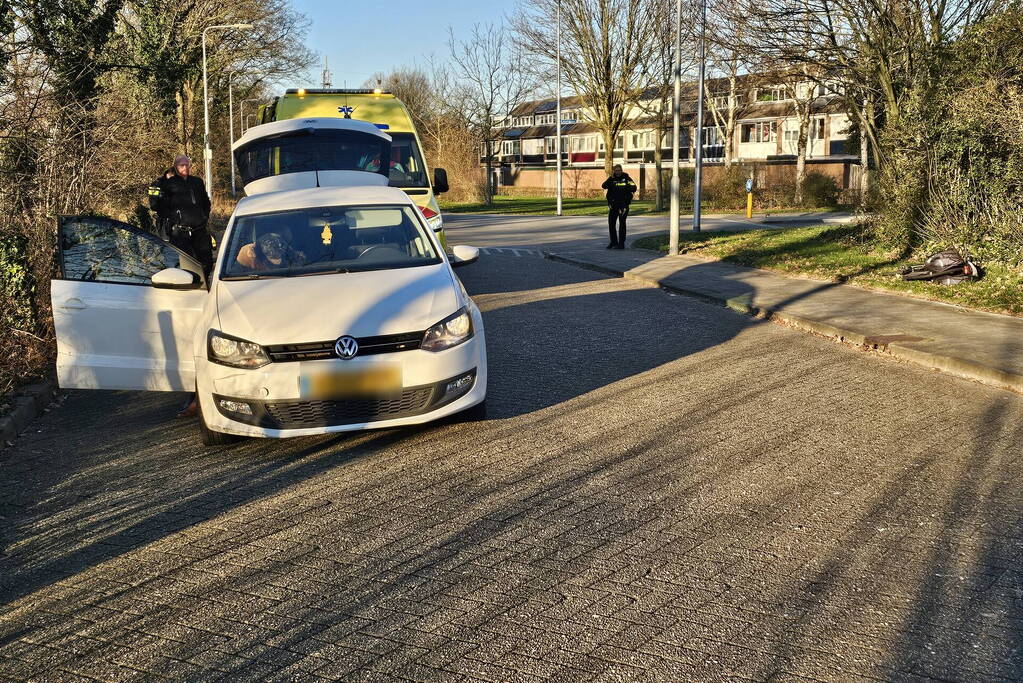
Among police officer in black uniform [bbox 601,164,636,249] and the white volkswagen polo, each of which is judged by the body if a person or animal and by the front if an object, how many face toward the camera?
2

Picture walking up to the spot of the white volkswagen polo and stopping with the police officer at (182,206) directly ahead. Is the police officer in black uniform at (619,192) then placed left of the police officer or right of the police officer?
right

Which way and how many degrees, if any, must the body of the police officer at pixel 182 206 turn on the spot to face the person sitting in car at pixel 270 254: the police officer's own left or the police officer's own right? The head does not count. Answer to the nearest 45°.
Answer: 0° — they already face them

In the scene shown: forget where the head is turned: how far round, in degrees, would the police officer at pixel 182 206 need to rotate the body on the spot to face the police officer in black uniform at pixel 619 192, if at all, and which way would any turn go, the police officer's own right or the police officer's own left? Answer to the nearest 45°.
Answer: approximately 135° to the police officer's own left

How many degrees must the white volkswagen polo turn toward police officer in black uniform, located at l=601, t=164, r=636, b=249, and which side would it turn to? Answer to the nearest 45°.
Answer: approximately 135° to its left
